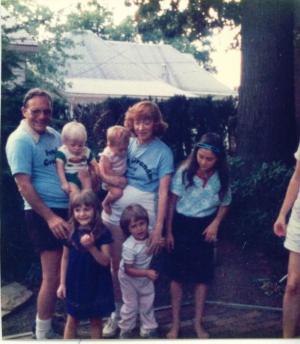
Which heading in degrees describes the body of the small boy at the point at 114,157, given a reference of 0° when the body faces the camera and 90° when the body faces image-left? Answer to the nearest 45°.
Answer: approximately 315°

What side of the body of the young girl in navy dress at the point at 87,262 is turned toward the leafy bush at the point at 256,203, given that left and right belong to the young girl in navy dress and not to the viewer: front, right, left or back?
left

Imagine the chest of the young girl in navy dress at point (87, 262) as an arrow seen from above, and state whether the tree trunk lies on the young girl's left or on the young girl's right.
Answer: on the young girl's left

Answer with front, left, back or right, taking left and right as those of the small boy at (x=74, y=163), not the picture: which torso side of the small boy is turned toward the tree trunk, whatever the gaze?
left

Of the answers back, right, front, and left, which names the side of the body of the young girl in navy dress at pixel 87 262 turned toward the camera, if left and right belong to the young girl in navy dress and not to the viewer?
front

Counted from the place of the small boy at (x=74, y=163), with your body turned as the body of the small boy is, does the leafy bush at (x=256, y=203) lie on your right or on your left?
on your left
